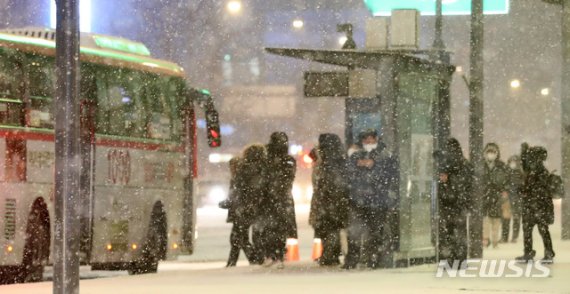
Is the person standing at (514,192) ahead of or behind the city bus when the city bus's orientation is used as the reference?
ahead

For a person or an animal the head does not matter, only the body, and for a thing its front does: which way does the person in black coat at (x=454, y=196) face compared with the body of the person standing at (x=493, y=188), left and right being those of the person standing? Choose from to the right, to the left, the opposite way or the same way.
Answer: to the right

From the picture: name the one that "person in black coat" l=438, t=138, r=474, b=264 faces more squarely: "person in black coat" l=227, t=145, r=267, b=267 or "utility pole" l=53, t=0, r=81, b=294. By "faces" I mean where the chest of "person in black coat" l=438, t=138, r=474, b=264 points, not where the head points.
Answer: the person in black coat
